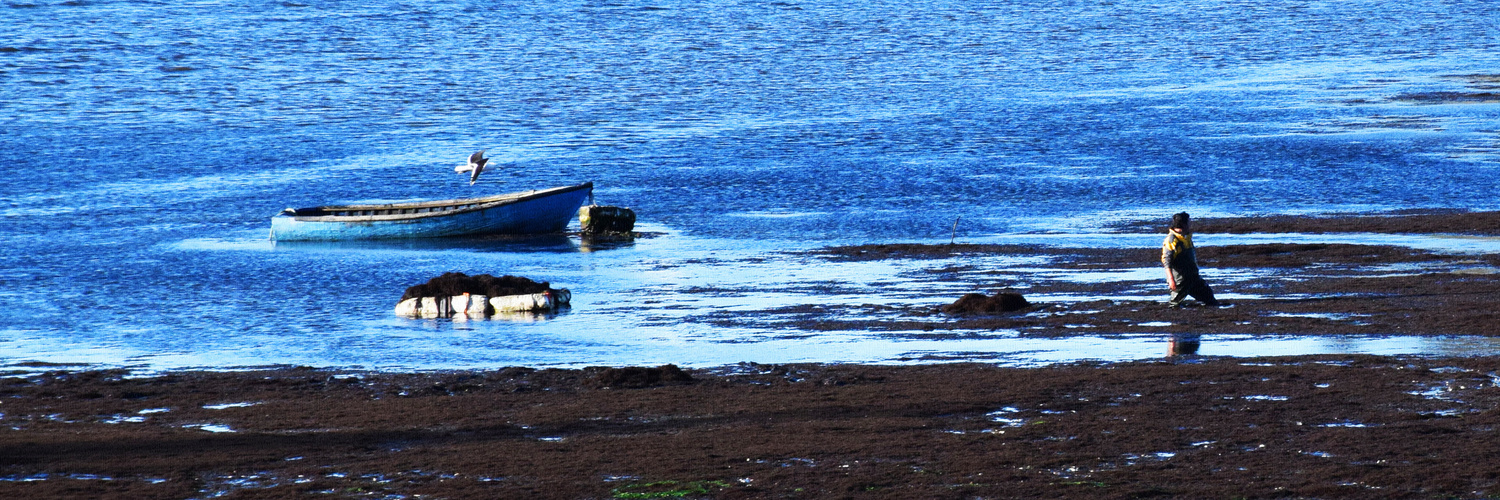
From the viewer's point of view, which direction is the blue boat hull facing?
to the viewer's right

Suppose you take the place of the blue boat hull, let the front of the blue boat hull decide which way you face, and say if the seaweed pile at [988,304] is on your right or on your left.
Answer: on your right

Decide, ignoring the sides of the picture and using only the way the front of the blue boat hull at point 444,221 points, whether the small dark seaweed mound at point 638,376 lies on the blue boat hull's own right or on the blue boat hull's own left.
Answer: on the blue boat hull's own right
